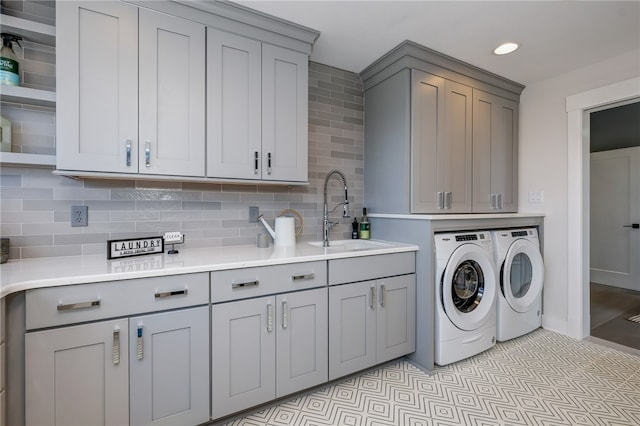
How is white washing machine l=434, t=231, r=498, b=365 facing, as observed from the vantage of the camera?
facing the viewer and to the right of the viewer

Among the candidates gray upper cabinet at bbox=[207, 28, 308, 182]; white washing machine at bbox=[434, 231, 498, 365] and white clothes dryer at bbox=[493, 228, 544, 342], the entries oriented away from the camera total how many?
0

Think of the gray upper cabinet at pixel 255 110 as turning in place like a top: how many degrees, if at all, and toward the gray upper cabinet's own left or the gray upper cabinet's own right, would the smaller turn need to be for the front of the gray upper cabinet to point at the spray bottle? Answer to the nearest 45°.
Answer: approximately 135° to the gray upper cabinet's own right

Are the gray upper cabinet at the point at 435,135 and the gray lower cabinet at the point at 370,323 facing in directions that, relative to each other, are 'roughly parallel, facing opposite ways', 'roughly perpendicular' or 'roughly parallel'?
roughly parallel

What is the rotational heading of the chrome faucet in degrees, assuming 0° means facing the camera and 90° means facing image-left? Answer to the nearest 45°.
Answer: approximately 315°

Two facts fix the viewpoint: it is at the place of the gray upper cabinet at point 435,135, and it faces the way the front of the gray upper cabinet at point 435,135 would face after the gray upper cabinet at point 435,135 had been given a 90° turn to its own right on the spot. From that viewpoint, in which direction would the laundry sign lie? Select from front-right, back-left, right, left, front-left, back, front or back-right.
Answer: front

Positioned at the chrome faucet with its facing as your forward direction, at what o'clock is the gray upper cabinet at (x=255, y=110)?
The gray upper cabinet is roughly at 3 o'clock from the chrome faucet.

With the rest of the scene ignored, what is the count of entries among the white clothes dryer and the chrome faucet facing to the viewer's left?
0

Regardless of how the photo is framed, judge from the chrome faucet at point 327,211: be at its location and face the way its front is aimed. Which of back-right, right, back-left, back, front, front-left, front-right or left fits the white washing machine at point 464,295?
front-left

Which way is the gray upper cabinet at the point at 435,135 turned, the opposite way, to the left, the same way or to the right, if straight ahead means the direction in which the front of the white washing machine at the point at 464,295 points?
the same way

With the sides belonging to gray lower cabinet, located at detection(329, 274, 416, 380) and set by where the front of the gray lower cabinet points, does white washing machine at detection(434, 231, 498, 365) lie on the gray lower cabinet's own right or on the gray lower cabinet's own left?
on the gray lower cabinet's own left

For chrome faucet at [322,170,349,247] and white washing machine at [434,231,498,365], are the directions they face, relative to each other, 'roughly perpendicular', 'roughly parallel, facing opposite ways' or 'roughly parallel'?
roughly parallel
